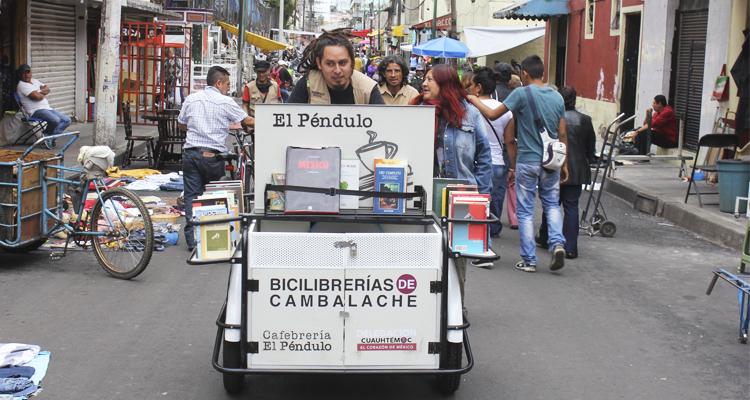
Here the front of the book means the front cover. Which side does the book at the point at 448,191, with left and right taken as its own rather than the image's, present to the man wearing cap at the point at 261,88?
back

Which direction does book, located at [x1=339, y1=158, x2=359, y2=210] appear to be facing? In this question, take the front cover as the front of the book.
toward the camera

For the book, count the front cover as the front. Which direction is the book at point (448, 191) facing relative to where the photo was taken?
toward the camera

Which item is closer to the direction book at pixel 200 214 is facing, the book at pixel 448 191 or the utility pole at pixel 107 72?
the book

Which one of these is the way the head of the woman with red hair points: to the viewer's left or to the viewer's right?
to the viewer's left

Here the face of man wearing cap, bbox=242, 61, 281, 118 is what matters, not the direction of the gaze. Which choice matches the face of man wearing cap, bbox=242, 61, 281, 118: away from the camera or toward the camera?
toward the camera

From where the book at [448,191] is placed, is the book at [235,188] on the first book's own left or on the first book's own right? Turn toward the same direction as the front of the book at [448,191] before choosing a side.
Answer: on the first book's own right

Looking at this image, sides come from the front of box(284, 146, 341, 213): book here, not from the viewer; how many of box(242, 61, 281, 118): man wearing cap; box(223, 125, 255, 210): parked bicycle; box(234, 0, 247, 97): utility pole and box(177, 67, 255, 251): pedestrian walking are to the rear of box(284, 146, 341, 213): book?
4

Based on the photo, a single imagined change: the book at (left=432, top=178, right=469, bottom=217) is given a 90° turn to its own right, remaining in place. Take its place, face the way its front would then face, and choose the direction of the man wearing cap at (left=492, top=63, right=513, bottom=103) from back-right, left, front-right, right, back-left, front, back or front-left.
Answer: right

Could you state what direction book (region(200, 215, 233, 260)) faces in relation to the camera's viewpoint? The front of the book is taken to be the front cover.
facing the viewer
